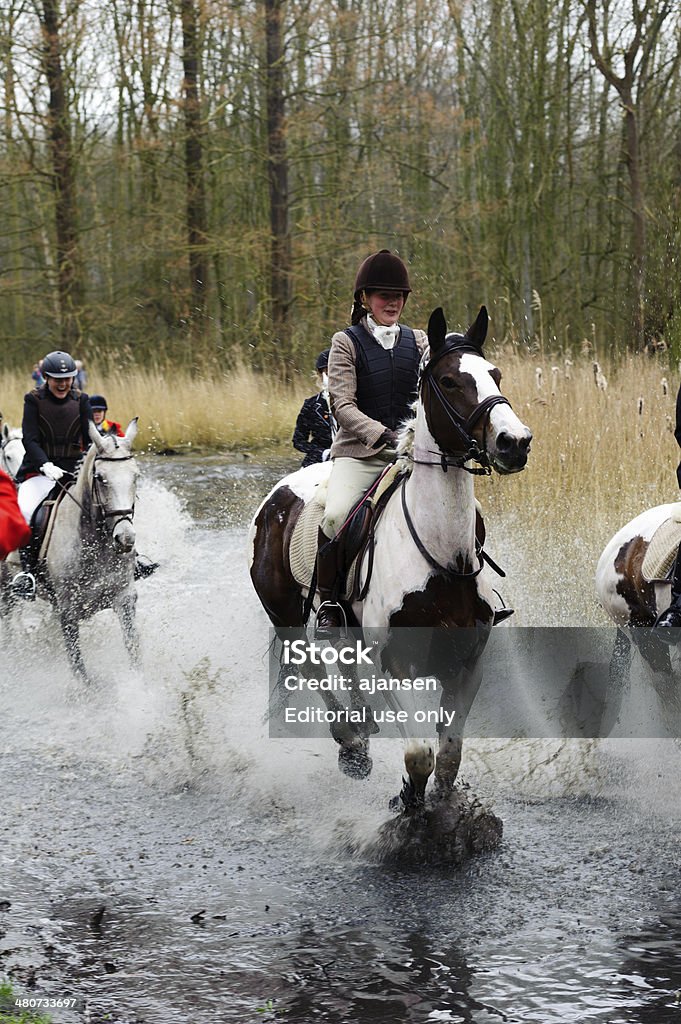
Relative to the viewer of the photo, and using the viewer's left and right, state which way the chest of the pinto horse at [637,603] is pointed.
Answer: facing to the right of the viewer

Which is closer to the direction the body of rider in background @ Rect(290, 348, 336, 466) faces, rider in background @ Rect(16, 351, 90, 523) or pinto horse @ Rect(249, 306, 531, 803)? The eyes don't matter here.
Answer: the pinto horse

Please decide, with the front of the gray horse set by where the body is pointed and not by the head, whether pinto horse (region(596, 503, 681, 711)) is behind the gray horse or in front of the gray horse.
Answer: in front

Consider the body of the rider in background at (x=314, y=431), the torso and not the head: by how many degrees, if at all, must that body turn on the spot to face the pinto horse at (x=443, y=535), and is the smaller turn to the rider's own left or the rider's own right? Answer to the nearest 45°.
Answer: approximately 45° to the rider's own right

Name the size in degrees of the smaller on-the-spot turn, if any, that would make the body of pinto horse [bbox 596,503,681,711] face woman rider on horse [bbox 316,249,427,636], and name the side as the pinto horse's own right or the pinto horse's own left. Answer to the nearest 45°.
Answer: approximately 135° to the pinto horse's own right

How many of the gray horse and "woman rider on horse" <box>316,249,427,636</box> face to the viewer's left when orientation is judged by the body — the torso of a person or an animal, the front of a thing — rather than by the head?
0

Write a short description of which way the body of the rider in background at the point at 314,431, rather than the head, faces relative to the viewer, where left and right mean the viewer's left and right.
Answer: facing the viewer and to the right of the viewer

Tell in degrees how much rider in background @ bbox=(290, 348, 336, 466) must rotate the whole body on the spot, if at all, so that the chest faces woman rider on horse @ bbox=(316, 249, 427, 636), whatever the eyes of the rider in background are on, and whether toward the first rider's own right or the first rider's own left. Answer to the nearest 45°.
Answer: approximately 45° to the first rider's own right
